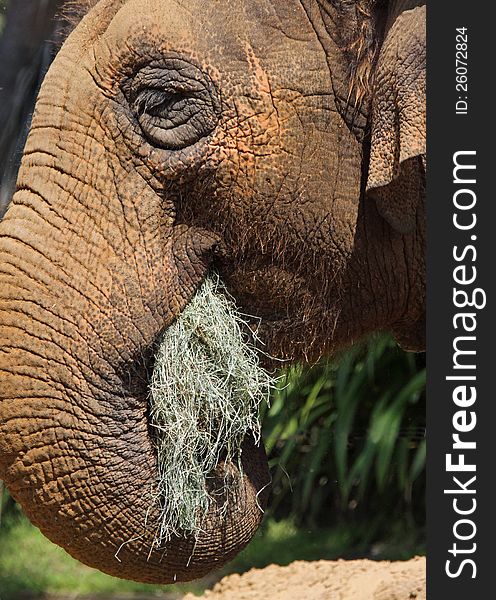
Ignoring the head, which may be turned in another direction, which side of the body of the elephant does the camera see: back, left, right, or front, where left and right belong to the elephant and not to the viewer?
left
